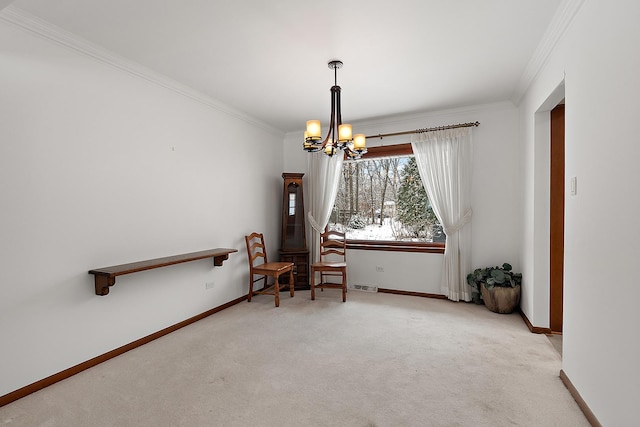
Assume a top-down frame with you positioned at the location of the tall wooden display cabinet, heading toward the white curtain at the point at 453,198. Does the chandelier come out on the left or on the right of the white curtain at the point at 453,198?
right

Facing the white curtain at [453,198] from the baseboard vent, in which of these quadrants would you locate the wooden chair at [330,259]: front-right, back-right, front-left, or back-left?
back-right

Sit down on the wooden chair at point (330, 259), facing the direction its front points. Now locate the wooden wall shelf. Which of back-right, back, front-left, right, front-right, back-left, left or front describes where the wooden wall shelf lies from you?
front-right

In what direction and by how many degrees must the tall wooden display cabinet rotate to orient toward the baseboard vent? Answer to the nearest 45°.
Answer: approximately 90° to its left

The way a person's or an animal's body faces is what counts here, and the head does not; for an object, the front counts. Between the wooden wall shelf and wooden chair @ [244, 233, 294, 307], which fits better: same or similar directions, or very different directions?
same or similar directions

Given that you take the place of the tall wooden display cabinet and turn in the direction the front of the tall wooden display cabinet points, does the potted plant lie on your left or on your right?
on your left

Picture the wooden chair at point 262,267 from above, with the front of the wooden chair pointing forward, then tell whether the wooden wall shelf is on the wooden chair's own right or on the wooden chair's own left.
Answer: on the wooden chair's own right

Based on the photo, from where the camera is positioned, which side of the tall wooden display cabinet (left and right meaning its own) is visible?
front

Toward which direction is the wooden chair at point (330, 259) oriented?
toward the camera

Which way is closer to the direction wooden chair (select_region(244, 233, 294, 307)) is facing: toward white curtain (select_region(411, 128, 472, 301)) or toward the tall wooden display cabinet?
the white curtain

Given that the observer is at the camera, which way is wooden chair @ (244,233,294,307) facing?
facing the viewer and to the right of the viewer

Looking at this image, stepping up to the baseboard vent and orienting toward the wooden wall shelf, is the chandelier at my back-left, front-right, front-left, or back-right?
front-left

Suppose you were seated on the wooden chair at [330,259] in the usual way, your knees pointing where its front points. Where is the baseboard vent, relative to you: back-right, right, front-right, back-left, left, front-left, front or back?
left

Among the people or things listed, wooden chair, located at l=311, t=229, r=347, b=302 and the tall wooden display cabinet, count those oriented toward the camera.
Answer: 2

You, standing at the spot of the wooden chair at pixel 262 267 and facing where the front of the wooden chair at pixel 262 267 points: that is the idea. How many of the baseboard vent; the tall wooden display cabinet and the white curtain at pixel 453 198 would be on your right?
0

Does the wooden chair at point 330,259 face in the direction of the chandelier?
yes

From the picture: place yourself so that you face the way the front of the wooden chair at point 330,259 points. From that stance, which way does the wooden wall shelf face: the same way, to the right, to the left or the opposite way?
to the left

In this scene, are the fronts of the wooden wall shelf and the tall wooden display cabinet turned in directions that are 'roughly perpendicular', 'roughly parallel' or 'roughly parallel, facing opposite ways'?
roughly perpendicular

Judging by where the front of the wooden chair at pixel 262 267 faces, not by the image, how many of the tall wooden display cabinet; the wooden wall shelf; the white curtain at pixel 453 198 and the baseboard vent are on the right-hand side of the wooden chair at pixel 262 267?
1
